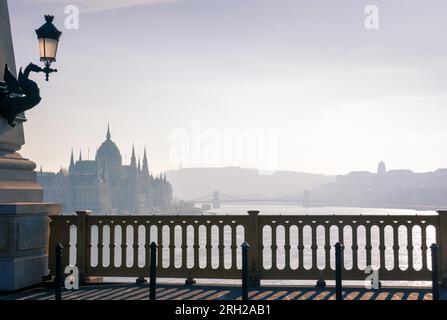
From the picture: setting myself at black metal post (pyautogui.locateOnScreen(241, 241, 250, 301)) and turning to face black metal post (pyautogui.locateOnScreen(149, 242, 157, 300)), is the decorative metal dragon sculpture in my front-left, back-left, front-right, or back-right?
front-right

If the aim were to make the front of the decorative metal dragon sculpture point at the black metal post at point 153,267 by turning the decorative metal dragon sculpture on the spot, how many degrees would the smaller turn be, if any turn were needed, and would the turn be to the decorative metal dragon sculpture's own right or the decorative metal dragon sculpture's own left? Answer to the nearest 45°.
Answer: approximately 45° to the decorative metal dragon sculpture's own right

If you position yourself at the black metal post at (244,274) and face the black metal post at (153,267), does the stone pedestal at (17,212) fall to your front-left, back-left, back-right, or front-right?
front-right

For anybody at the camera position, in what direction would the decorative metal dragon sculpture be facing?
facing to the right of the viewer

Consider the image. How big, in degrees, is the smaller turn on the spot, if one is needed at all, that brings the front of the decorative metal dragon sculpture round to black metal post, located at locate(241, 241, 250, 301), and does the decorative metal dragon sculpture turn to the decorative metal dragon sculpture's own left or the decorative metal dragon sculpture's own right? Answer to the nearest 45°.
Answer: approximately 45° to the decorative metal dragon sculpture's own right
